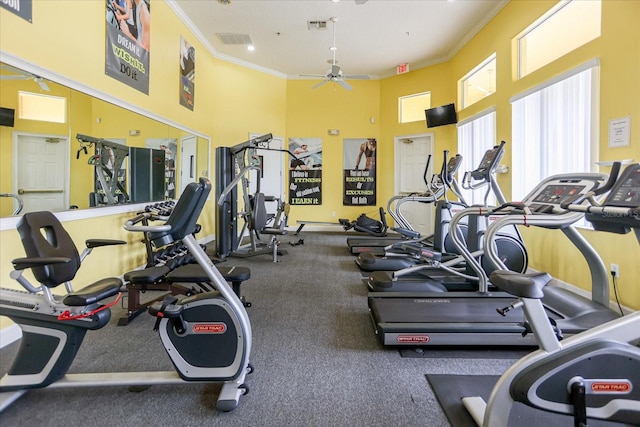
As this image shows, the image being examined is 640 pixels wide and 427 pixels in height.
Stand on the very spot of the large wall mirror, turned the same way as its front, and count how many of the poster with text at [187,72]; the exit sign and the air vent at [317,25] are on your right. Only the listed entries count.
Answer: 0

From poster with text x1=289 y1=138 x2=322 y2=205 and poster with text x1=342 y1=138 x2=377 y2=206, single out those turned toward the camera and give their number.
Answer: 2

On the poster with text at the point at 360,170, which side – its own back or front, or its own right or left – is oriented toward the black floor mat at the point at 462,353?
front

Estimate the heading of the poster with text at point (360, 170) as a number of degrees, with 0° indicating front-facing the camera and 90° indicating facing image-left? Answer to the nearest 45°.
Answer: approximately 0°

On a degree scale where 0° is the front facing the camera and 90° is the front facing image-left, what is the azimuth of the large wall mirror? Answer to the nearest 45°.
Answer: approximately 315°

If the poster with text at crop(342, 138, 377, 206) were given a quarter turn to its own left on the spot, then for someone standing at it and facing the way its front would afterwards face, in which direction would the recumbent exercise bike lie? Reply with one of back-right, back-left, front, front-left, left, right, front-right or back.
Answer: right

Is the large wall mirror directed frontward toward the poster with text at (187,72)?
no

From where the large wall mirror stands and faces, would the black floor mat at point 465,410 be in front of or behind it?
in front

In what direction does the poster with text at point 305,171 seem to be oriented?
toward the camera

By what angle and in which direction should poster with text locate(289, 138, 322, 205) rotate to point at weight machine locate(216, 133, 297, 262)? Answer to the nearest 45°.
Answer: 0° — it already faces it

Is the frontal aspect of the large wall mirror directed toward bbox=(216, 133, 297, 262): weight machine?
no
